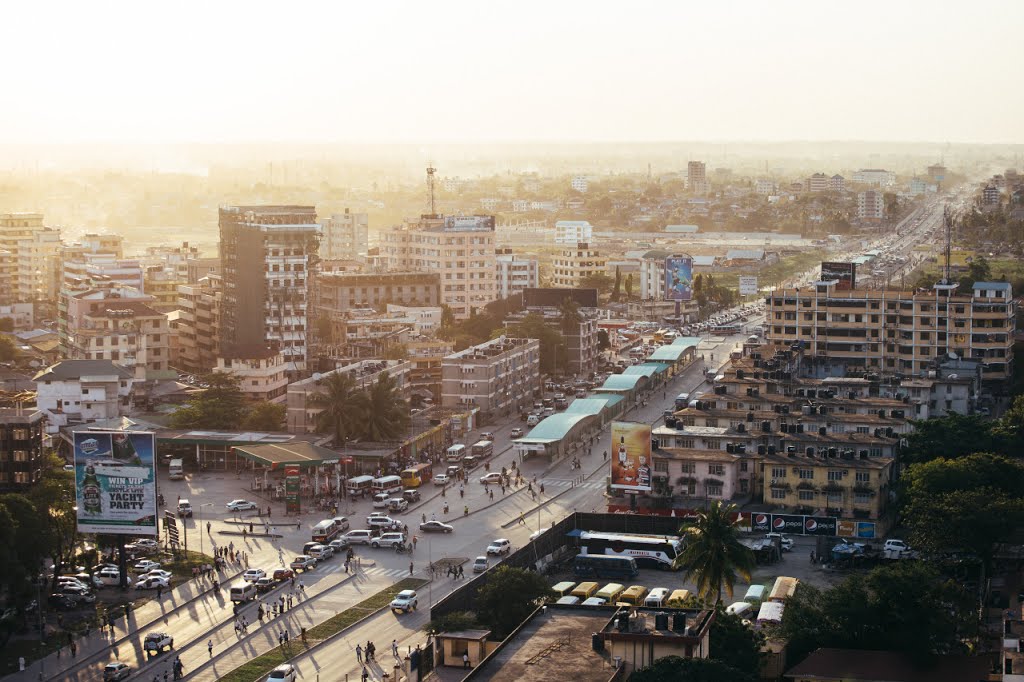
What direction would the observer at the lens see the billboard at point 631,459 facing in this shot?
facing the viewer

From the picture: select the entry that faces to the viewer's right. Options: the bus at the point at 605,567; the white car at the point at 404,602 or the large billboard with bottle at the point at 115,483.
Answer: the bus

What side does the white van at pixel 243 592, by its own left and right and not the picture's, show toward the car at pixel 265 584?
front

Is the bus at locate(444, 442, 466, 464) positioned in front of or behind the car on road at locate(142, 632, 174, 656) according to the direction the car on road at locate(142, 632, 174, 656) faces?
in front

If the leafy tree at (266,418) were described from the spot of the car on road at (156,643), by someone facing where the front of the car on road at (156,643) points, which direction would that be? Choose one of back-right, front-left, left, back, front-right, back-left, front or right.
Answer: front-left

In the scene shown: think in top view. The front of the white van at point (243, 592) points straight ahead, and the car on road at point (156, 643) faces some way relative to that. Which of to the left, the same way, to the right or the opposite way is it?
the same way

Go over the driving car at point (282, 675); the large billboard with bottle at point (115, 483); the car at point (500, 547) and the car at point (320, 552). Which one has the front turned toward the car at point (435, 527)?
the car at point (320, 552)

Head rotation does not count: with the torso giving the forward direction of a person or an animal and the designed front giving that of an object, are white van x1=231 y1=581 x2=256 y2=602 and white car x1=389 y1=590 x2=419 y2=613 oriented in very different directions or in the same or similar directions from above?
very different directions

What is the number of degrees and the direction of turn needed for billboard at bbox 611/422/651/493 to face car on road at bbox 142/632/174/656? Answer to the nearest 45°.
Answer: approximately 45° to its right

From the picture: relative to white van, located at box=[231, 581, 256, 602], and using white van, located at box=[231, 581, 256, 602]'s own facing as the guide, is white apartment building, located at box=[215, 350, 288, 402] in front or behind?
in front

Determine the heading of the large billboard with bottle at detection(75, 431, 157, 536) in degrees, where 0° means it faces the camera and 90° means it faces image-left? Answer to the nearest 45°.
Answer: approximately 0°

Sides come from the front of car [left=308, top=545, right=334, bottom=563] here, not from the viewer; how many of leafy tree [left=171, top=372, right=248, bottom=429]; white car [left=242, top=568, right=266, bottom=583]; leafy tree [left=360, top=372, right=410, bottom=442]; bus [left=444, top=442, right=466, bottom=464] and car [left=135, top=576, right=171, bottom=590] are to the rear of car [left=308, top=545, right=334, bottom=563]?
2

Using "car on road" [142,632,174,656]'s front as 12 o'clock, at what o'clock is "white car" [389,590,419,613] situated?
The white car is roughly at 1 o'clock from the car on road.

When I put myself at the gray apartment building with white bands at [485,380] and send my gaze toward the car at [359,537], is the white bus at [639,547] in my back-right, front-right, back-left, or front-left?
front-left

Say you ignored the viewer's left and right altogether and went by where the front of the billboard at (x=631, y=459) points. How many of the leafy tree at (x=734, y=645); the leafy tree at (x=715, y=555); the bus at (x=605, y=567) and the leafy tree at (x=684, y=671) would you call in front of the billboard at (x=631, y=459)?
4

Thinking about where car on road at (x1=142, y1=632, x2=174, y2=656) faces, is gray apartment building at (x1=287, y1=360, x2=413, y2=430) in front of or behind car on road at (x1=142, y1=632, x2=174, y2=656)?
in front

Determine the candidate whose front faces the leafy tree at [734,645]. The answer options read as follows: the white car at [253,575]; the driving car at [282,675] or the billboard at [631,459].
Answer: the billboard

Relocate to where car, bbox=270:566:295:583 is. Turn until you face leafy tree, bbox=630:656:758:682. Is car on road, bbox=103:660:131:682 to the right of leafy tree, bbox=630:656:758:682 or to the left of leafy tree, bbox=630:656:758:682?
right

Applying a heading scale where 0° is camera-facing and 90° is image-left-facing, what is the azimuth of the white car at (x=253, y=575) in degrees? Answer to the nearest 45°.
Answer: approximately 225°

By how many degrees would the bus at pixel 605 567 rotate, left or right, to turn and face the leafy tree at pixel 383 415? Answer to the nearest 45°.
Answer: approximately 135° to its left
